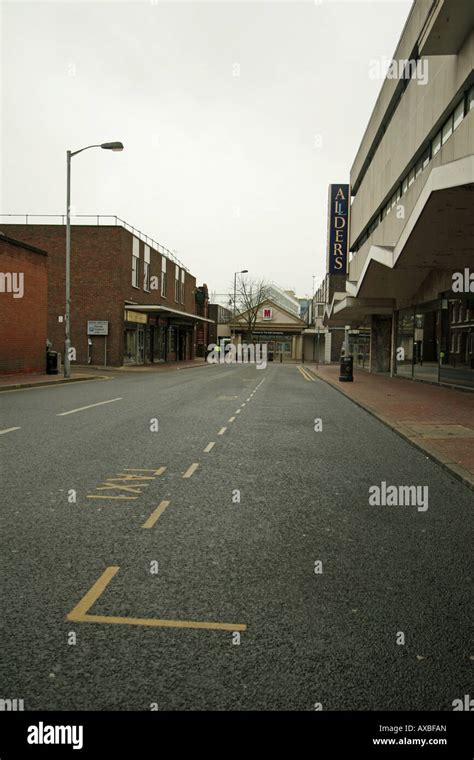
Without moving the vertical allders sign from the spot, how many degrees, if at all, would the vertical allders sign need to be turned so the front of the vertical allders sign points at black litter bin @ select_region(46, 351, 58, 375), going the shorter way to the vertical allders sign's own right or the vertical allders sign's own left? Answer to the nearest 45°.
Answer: approximately 45° to the vertical allders sign's own right

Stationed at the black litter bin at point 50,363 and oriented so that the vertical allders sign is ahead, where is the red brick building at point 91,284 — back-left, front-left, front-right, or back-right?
front-left

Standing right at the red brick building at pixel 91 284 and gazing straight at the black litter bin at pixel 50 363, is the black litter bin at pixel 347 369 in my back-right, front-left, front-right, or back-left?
front-left

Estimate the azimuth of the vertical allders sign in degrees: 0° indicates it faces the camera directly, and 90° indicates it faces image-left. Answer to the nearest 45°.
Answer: approximately 0°

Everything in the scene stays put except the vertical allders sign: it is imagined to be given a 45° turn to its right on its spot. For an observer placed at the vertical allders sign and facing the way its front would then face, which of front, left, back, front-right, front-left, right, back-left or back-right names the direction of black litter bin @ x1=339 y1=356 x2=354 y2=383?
front-left

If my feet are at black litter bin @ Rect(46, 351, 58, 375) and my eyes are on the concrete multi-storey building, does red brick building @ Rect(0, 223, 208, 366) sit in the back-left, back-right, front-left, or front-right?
back-left

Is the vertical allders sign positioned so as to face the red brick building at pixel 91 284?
no
